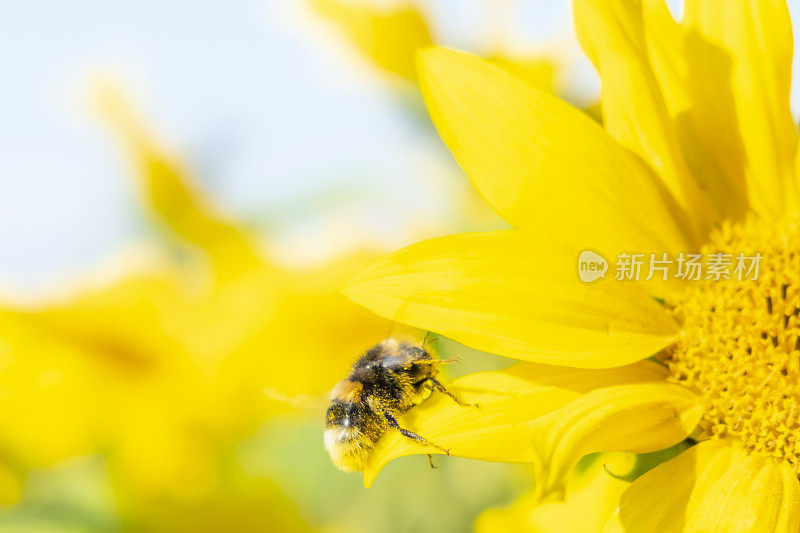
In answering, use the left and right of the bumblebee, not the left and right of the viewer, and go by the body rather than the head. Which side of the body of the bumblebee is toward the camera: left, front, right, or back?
right
